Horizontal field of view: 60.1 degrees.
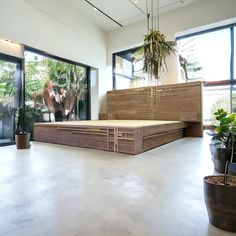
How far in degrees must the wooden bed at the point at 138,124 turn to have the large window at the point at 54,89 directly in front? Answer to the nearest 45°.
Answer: approximately 45° to its right

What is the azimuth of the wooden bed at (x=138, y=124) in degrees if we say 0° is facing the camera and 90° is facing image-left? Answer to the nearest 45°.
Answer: approximately 45°

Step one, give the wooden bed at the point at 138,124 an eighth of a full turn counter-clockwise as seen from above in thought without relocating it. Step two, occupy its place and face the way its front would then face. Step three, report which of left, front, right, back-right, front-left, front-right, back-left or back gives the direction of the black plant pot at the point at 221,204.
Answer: front

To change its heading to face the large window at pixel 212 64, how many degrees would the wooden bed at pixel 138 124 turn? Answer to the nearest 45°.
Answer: approximately 135° to its left

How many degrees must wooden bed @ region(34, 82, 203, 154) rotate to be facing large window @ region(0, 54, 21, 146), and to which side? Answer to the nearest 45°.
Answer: approximately 45° to its right
